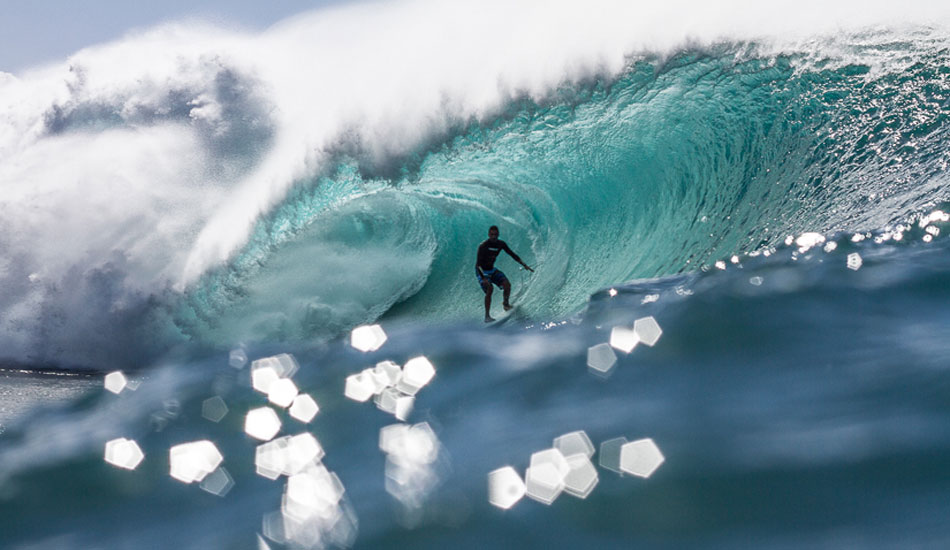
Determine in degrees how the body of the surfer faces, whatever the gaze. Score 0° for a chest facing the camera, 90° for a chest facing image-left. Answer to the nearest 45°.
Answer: approximately 315°
